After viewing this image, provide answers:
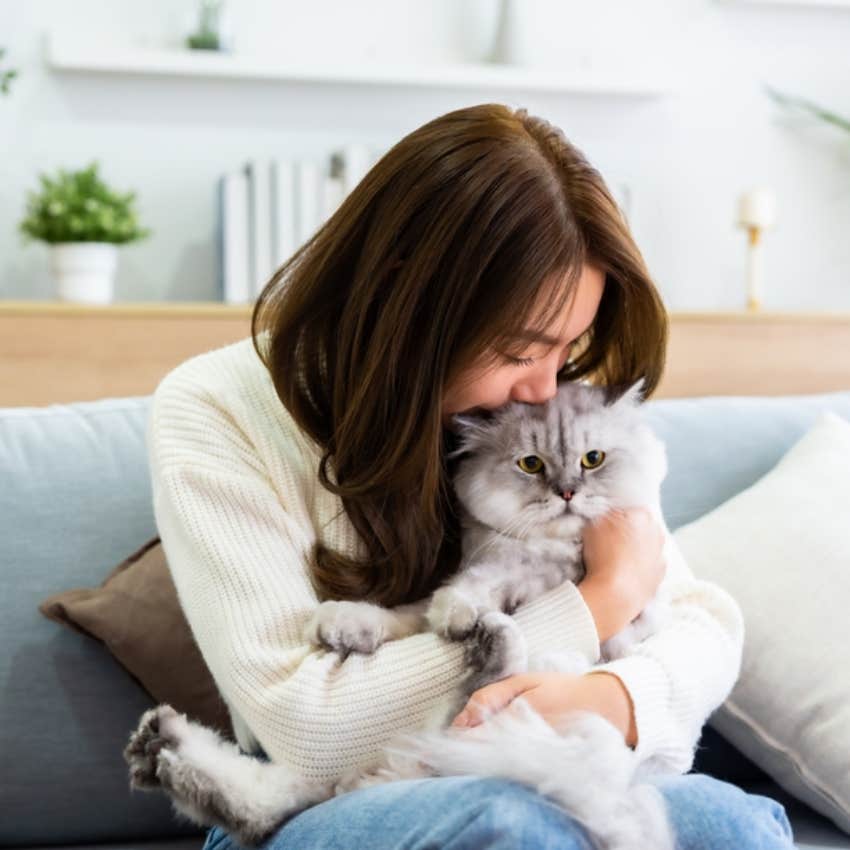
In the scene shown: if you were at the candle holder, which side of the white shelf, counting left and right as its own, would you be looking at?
left

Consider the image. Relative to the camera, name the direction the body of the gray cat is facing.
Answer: toward the camera

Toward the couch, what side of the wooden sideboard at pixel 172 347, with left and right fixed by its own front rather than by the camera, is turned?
front

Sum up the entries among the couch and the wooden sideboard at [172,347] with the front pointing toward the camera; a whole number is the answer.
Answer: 2

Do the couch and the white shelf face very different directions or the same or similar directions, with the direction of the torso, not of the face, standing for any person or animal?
same or similar directions

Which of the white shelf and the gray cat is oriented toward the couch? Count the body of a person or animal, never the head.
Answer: the white shelf

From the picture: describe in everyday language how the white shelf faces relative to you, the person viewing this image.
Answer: facing the viewer

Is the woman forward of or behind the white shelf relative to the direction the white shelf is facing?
forward

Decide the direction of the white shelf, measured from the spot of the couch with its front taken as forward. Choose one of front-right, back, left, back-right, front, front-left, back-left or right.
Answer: back

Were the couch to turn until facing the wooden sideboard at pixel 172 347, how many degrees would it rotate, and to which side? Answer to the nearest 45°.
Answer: approximately 180°

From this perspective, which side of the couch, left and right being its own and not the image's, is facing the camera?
front

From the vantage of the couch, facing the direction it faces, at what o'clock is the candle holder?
The candle holder is roughly at 7 o'clock from the couch.

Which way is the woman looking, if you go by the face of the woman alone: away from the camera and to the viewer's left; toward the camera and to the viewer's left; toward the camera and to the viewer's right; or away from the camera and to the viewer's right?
toward the camera and to the viewer's right

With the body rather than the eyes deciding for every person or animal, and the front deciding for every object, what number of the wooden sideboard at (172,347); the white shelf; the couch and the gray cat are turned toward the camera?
4
